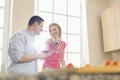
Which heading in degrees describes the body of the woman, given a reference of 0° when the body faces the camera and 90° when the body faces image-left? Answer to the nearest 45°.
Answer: approximately 45°

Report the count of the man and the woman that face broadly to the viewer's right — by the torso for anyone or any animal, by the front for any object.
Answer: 1

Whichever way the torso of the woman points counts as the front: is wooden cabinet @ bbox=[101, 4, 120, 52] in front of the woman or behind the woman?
behind

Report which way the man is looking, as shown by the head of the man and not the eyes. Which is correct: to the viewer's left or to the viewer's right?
to the viewer's right

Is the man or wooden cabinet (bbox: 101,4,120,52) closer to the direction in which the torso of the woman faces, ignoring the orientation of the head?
the man

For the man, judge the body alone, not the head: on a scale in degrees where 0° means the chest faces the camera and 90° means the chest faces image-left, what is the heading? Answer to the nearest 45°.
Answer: approximately 270°

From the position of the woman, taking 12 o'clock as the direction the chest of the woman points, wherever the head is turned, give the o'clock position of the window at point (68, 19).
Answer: The window is roughly at 5 o'clock from the woman.
